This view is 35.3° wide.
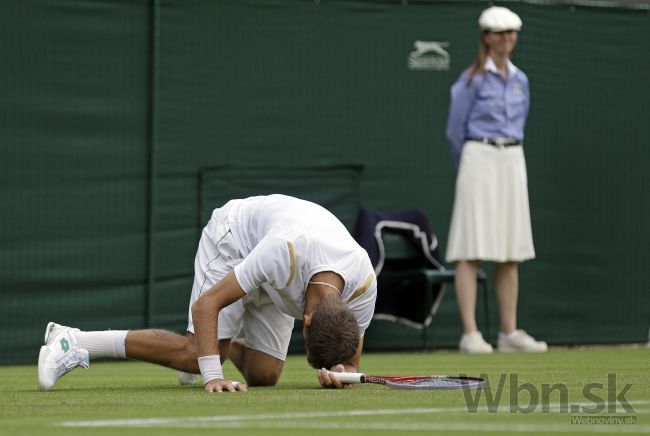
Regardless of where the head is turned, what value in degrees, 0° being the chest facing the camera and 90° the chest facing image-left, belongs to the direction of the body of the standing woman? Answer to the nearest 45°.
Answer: approximately 315°
